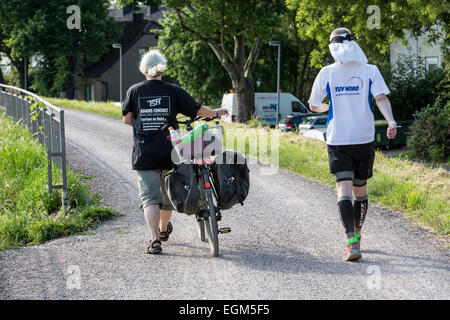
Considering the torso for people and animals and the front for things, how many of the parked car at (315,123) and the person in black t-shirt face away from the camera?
1

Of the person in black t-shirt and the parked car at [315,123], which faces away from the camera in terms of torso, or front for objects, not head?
the person in black t-shirt

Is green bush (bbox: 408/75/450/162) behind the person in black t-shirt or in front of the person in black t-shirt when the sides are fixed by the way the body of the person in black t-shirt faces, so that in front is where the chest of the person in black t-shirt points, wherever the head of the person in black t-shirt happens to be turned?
in front

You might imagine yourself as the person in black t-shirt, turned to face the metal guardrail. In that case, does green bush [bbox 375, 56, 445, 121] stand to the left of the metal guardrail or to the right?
right

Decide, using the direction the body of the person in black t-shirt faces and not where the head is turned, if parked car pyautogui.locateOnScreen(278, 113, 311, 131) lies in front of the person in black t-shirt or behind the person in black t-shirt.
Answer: in front

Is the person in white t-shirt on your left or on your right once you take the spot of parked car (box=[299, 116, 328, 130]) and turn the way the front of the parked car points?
on your left

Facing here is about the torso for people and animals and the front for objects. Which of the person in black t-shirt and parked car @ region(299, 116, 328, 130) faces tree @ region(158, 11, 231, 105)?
the person in black t-shirt

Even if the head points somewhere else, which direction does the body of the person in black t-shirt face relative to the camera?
away from the camera

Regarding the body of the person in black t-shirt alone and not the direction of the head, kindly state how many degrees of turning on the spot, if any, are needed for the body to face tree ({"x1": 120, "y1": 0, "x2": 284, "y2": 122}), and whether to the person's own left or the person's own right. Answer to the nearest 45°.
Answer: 0° — they already face it

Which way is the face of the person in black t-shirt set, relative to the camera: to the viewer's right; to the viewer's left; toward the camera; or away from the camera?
away from the camera

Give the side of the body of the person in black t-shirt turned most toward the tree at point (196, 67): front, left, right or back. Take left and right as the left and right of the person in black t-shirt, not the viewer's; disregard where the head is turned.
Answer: front
